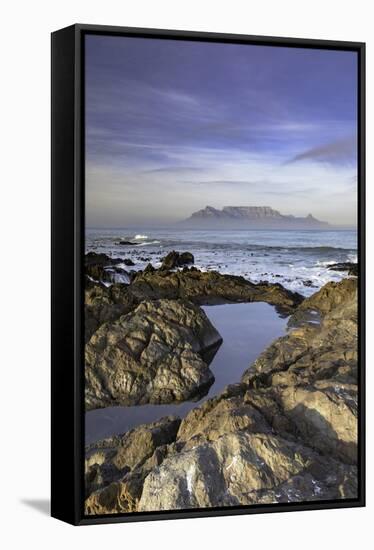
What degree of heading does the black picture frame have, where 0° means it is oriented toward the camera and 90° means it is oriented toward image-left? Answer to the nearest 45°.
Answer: approximately 315°
